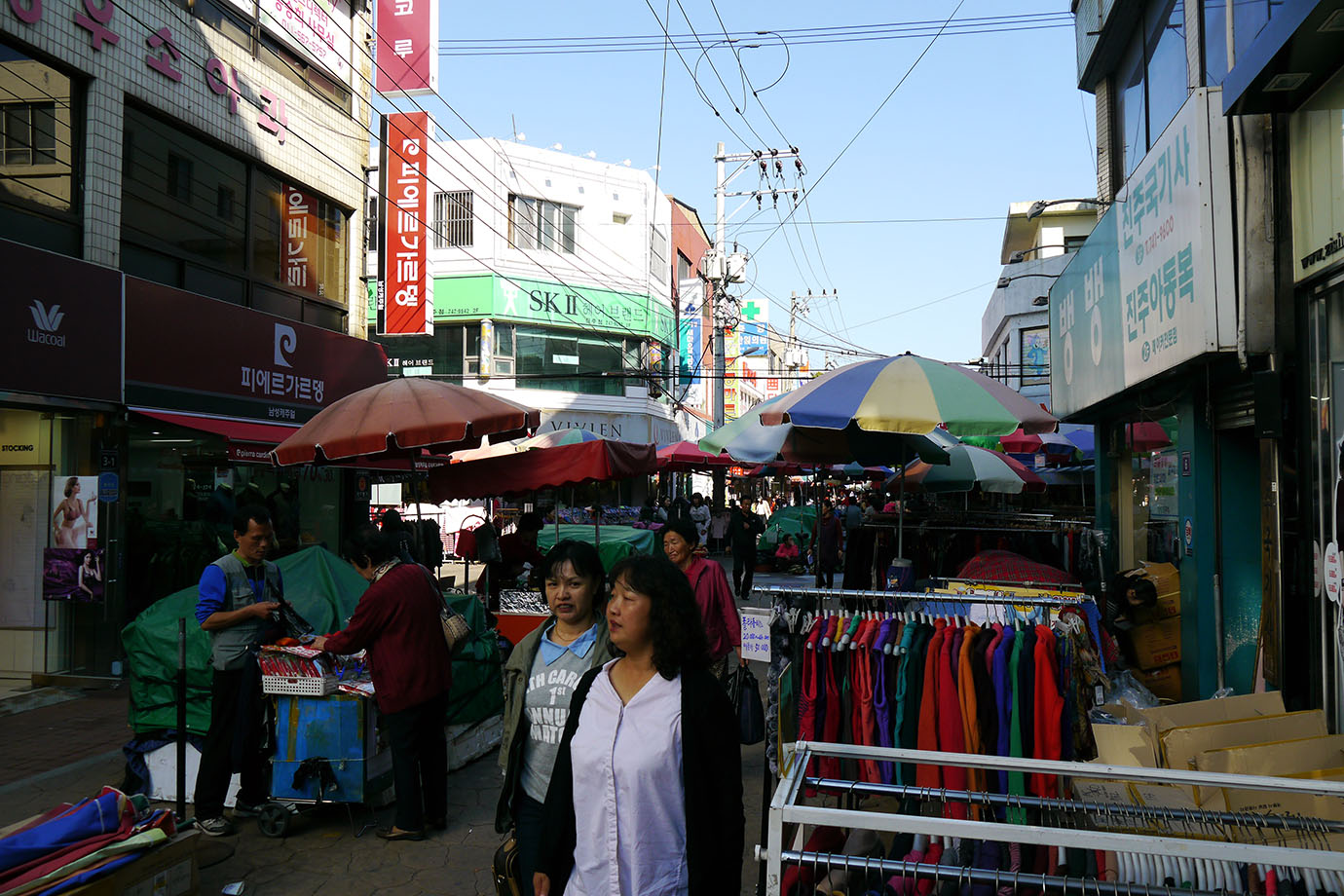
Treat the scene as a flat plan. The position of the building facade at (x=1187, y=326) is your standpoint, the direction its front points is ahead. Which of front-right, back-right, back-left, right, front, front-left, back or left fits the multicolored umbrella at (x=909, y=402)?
front

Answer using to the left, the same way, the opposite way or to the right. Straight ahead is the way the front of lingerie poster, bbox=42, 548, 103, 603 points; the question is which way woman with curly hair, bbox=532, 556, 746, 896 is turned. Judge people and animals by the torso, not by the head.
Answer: to the right

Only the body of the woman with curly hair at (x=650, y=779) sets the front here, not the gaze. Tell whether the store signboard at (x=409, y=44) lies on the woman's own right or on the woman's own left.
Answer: on the woman's own right

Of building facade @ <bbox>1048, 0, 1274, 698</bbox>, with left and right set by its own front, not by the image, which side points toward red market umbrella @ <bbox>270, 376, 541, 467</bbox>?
front

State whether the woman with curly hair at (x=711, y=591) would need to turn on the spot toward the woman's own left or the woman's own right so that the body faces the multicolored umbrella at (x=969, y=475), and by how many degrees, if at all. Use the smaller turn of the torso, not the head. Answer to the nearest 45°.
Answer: approximately 180°

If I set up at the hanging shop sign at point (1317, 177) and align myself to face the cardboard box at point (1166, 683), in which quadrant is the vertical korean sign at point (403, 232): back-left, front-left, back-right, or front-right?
front-left

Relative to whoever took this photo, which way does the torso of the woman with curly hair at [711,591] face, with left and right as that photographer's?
facing the viewer and to the left of the viewer

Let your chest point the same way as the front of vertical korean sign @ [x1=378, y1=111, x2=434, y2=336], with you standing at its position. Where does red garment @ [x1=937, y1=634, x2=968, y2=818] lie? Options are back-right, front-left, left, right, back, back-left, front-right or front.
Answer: front

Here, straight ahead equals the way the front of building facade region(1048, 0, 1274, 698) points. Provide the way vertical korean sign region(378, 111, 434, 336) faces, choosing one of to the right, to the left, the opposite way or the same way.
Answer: to the left

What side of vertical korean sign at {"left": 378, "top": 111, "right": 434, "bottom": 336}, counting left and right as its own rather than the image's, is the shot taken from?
front

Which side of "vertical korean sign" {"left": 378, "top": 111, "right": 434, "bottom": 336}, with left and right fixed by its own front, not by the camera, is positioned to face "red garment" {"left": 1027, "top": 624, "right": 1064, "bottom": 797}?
front

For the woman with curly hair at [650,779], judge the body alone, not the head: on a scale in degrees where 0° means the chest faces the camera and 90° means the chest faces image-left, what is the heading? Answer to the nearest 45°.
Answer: approximately 45°

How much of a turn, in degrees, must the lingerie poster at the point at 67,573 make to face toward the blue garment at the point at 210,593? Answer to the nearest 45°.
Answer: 0° — it already faces it

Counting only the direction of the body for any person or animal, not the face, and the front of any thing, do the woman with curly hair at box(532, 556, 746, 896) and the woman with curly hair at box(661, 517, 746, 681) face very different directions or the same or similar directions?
same or similar directions

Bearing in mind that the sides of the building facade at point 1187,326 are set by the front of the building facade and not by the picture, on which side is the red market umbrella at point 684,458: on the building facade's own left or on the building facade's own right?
on the building facade's own right

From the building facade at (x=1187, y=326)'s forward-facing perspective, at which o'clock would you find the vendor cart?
The vendor cart is roughly at 12 o'clock from the building facade.
